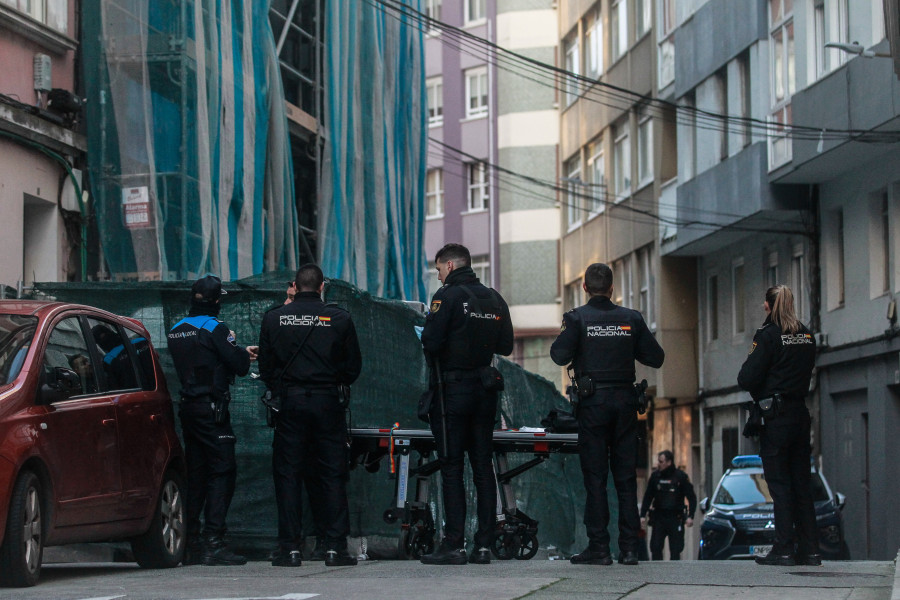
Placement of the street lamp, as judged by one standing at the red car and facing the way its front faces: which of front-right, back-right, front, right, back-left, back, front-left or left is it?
back

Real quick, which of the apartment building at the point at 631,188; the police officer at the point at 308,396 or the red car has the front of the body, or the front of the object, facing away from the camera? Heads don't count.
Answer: the police officer

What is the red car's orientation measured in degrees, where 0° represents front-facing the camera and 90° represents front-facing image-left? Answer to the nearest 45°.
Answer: approximately 45°

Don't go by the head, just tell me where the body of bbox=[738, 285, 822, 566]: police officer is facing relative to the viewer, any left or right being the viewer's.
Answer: facing away from the viewer and to the left of the viewer

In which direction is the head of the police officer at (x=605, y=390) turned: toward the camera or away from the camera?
away from the camera

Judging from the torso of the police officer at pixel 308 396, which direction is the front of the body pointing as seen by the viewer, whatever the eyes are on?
away from the camera

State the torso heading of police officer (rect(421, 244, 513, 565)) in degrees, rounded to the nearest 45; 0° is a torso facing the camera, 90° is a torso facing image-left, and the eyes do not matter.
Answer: approximately 135°

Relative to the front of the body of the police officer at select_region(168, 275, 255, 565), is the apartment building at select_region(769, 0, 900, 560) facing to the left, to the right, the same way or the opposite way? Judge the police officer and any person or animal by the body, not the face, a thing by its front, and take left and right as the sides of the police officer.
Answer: the opposite way
